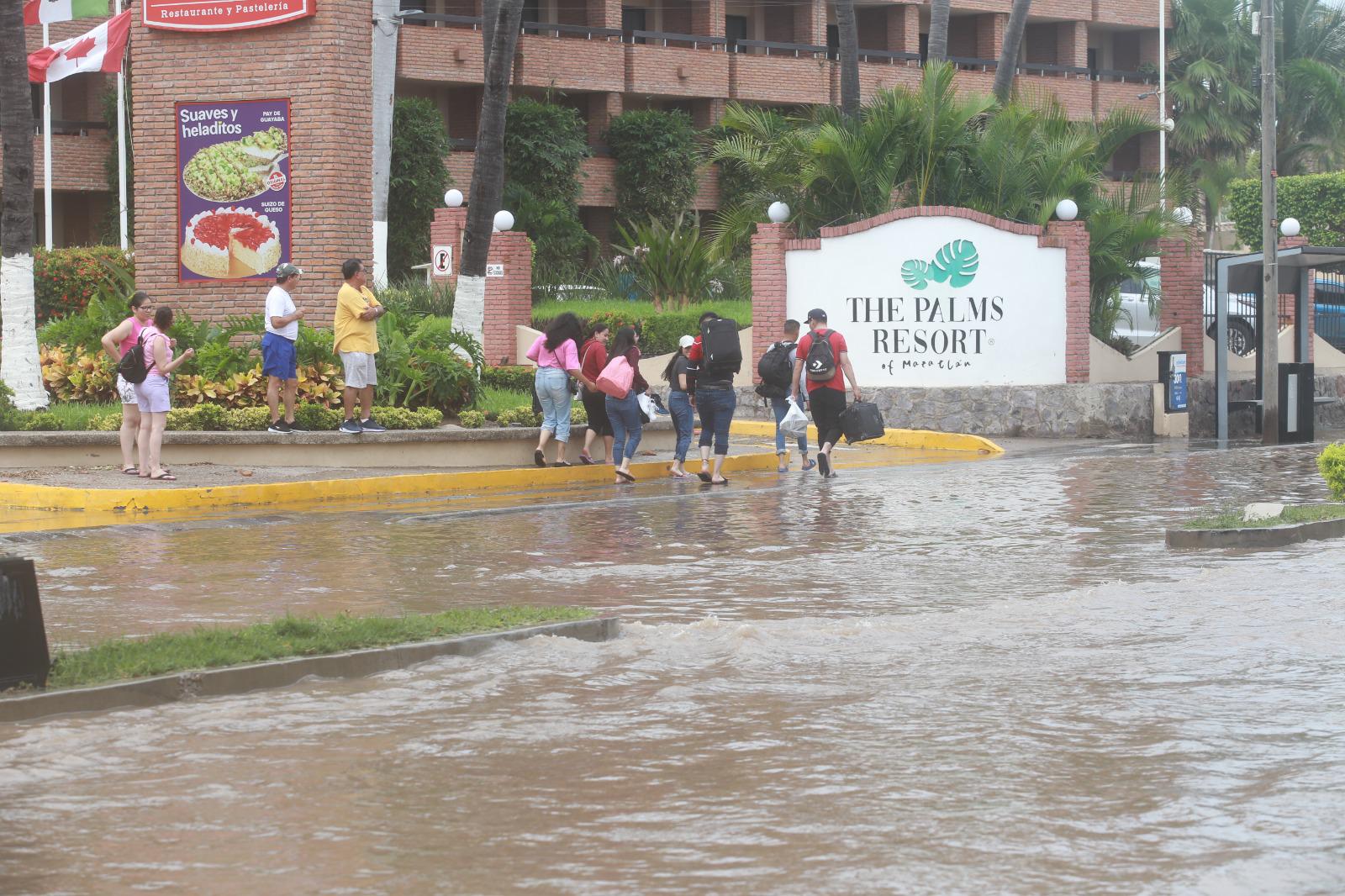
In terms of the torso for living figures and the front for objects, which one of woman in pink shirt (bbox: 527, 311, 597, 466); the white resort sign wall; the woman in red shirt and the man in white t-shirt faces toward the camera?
the white resort sign wall

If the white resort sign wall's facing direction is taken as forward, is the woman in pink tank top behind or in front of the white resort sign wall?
in front

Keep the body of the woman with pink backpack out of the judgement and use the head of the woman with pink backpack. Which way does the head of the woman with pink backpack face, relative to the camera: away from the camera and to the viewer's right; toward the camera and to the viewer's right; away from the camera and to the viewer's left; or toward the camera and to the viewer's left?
away from the camera and to the viewer's right

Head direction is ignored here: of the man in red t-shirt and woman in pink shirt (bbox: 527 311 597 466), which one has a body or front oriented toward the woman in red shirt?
the woman in pink shirt

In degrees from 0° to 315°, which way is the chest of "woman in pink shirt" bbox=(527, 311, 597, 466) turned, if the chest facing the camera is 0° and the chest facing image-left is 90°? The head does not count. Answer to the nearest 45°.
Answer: approximately 225°

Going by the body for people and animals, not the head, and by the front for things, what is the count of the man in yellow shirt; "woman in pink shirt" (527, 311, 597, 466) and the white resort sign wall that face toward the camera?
1

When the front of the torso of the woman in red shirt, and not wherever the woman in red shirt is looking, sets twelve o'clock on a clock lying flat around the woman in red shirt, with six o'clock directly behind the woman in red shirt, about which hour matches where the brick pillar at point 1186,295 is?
The brick pillar is roughly at 12 o'clock from the woman in red shirt.

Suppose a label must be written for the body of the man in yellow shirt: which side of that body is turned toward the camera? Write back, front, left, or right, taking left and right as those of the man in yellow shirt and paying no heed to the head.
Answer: right

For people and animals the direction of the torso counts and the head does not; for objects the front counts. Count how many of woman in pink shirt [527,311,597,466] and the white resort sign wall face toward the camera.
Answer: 1

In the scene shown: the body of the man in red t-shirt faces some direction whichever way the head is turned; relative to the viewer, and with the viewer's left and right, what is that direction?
facing away from the viewer

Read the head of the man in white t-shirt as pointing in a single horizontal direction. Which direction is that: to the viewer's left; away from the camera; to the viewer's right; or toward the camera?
to the viewer's right

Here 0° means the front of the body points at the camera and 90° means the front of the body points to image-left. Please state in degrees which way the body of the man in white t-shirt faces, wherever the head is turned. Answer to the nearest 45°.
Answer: approximately 270°

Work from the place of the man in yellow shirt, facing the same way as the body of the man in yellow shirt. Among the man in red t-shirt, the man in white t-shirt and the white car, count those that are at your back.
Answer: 1

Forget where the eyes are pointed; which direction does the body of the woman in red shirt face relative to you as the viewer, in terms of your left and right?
facing away from the viewer and to the right of the viewer
